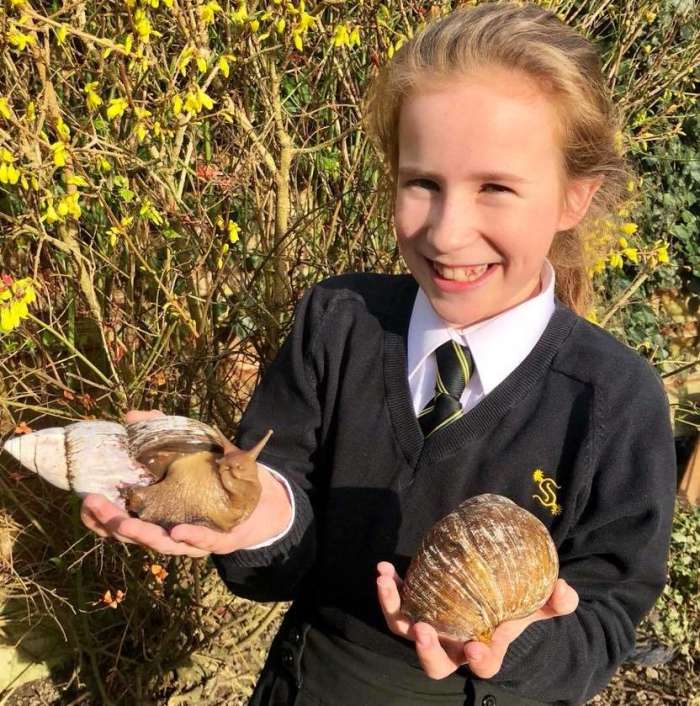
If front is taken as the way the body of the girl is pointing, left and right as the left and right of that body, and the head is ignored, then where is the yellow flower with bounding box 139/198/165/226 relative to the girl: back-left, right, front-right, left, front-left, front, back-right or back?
right

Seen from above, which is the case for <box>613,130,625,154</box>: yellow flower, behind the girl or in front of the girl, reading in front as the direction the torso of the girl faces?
behind
